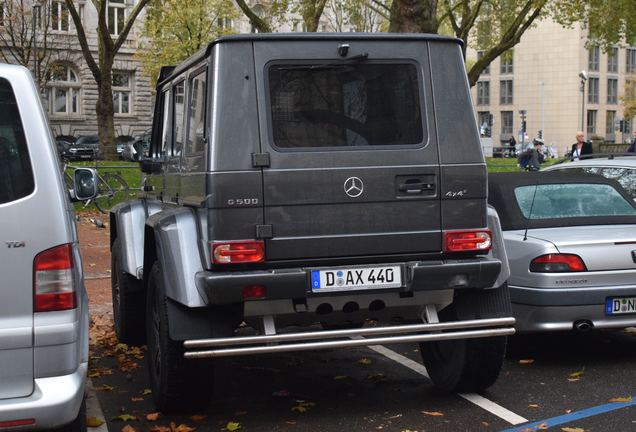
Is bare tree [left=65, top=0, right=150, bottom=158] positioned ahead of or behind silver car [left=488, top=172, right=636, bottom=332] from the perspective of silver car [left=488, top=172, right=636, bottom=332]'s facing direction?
ahead

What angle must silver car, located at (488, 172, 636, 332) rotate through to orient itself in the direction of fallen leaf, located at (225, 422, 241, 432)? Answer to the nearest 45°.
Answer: approximately 90° to its left

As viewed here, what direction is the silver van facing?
away from the camera

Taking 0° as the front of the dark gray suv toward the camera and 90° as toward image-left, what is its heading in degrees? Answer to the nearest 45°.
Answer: approximately 180°

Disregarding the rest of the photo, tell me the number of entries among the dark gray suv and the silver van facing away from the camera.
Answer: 2

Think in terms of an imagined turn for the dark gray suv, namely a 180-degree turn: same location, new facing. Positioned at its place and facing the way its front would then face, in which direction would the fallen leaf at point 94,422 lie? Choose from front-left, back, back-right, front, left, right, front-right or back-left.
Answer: right

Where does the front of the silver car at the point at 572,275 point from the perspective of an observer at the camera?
facing away from the viewer and to the left of the viewer

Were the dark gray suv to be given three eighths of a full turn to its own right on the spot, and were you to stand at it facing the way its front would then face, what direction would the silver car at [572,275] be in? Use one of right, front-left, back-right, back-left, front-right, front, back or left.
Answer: left

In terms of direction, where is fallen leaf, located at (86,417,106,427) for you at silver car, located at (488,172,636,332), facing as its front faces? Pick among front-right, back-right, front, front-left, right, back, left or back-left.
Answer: left

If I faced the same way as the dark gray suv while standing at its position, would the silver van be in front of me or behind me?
behind
